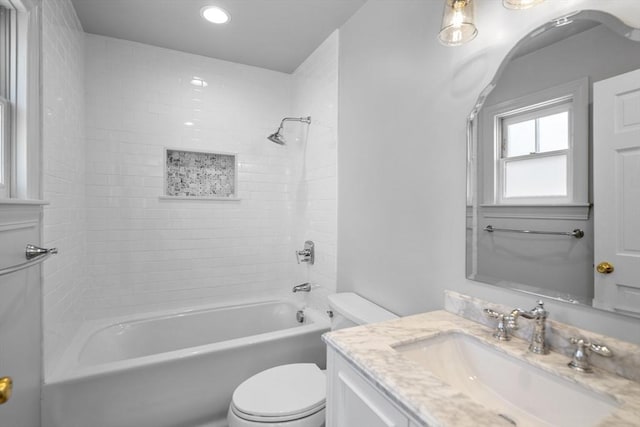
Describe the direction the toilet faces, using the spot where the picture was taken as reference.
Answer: facing the viewer and to the left of the viewer

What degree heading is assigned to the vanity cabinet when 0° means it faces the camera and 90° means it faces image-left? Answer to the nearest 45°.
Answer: approximately 45°

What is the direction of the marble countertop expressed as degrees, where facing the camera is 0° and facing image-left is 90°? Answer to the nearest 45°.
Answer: approximately 45°

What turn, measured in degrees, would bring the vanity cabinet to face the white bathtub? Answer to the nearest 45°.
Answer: approximately 90° to its right

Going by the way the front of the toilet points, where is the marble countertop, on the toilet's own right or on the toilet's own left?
on the toilet's own left

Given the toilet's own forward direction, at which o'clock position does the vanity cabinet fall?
The vanity cabinet is roughly at 10 o'clock from the toilet.

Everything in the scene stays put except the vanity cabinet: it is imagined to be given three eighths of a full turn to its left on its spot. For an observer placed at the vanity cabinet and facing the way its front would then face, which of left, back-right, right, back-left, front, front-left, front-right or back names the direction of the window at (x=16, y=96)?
back
